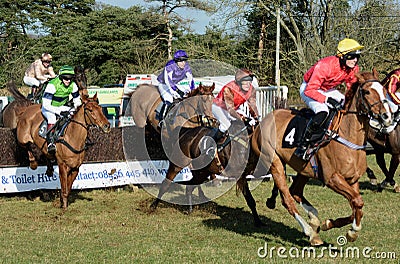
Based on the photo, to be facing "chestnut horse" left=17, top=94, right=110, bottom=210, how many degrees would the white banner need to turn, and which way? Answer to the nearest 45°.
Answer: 0° — it already faces it

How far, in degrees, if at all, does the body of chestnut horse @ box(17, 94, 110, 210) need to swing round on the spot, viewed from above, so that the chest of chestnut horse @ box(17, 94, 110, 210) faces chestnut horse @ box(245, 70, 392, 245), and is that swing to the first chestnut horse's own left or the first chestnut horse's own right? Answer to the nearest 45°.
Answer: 0° — it already faces it

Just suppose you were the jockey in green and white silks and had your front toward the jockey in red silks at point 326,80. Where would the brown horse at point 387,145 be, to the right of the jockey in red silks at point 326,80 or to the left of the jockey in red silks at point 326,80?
left

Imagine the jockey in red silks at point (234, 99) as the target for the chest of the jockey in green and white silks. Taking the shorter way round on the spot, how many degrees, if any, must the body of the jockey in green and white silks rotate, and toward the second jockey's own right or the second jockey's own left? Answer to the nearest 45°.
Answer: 0° — they already face them

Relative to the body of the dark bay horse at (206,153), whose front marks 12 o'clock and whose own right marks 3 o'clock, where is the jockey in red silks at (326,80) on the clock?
The jockey in red silks is roughly at 12 o'clock from the dark bay horse.

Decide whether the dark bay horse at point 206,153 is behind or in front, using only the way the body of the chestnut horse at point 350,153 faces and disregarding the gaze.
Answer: behind
